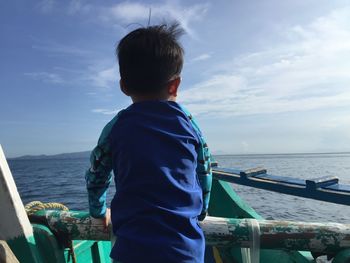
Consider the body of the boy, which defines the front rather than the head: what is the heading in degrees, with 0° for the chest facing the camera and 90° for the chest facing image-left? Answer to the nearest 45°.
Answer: approximately 180°
